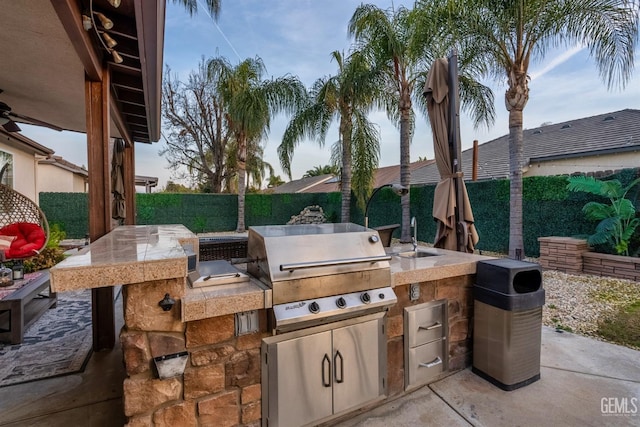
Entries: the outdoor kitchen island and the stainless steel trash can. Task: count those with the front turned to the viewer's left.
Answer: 0

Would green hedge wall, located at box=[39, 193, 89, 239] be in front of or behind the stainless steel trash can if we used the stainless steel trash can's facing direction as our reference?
behind

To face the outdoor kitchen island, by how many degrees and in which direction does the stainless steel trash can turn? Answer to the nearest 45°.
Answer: approximately 90° to its right

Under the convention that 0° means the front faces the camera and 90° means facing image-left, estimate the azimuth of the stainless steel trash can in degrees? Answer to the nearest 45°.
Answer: approximately 315°

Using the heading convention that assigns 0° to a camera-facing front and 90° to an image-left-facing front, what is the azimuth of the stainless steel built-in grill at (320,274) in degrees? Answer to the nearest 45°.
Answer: approximately 315°

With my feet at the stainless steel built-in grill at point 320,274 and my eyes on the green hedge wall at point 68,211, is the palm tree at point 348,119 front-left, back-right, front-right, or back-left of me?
front-right

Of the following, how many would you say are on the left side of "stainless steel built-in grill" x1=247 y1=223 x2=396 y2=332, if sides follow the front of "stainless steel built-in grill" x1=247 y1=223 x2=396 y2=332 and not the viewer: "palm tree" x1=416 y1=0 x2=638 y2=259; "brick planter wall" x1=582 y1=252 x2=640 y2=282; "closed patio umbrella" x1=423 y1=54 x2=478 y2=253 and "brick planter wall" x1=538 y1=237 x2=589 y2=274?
4

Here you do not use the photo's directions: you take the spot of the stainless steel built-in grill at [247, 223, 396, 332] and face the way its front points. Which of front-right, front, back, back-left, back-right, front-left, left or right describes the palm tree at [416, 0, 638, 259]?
left

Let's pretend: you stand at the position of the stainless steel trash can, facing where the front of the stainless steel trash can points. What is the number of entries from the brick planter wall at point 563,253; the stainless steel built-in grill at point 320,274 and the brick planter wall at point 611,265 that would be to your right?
1
